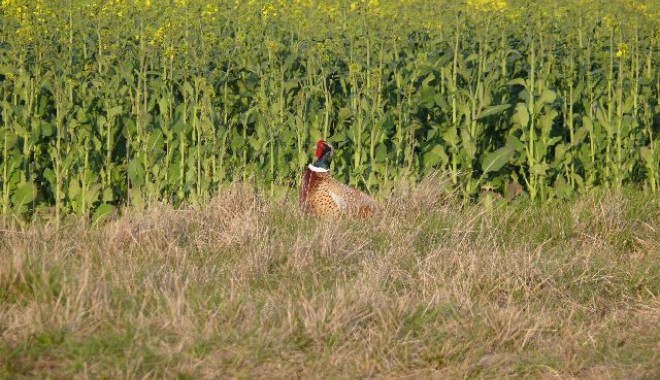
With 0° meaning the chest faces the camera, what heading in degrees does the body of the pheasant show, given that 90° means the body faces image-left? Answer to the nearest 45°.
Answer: approximately 90°
